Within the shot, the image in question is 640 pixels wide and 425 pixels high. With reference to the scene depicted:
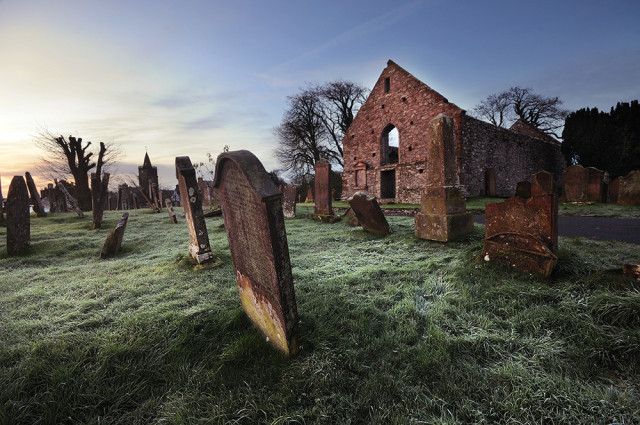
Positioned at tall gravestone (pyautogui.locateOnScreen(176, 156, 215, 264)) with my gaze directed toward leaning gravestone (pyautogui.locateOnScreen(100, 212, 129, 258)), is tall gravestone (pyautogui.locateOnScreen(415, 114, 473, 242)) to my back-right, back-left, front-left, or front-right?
back-right

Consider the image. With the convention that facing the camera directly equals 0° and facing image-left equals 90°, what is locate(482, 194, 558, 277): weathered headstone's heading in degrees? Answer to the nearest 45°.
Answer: approximately 45°

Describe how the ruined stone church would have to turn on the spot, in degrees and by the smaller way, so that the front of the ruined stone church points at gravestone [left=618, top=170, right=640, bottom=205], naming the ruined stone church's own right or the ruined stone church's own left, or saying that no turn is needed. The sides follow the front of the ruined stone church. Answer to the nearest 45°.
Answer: approximately 90° to the ruined stone church's own left

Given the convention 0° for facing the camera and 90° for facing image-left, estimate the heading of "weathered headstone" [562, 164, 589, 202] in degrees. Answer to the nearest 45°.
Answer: approximately 0°

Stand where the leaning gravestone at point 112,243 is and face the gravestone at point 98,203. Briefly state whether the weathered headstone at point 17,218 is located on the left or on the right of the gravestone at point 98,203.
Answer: left

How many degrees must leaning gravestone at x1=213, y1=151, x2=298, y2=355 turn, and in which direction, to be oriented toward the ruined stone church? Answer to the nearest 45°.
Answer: approximately 180°

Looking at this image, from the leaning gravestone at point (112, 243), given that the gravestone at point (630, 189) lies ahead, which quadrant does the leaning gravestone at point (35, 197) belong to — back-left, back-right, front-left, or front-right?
back-left
